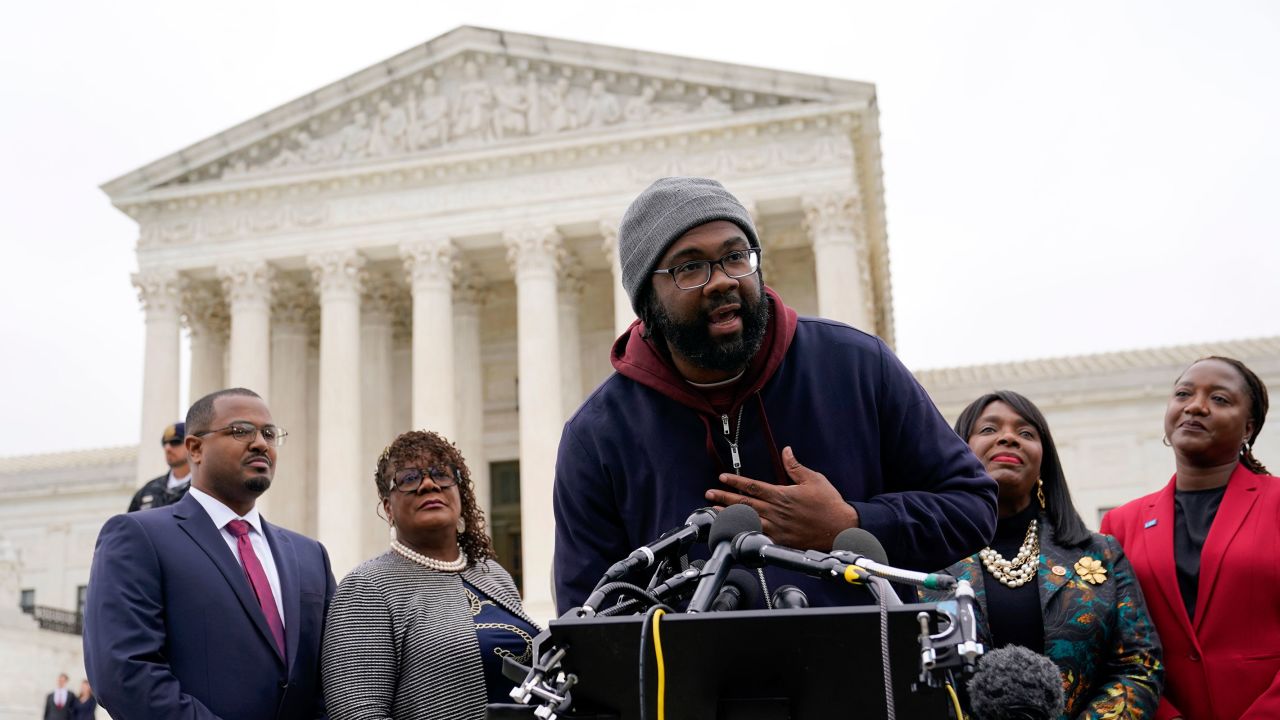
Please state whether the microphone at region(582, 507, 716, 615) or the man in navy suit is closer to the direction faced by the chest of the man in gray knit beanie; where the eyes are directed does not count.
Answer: the microphone

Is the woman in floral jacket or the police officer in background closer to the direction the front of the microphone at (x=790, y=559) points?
the police officer in background

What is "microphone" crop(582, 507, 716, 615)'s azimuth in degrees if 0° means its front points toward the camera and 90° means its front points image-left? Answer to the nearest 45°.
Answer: approximately 225°

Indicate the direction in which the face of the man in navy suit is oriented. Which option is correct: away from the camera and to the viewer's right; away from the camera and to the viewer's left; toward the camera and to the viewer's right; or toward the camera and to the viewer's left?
toward the camera and to the viewer's right

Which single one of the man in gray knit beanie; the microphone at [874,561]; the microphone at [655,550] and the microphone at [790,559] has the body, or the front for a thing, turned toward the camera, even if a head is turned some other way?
the man in gray knit beanie

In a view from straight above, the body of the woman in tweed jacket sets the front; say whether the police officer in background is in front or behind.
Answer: behind

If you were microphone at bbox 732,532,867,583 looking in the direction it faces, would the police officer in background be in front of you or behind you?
in front

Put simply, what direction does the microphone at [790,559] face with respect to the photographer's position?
facing away from the viewer and to the left of the viewer

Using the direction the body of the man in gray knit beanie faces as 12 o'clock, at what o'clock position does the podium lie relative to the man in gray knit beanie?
The podium is roughly at 12 o'clock from the man in gray knit beanie.

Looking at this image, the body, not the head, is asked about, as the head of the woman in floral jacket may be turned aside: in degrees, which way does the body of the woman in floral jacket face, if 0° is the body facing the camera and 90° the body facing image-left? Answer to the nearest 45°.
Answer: approximately 45°

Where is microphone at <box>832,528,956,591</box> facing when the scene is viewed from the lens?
facing away from the viewer and to the left of the viewer

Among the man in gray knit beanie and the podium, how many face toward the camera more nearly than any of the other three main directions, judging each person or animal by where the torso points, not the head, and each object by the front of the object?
2
